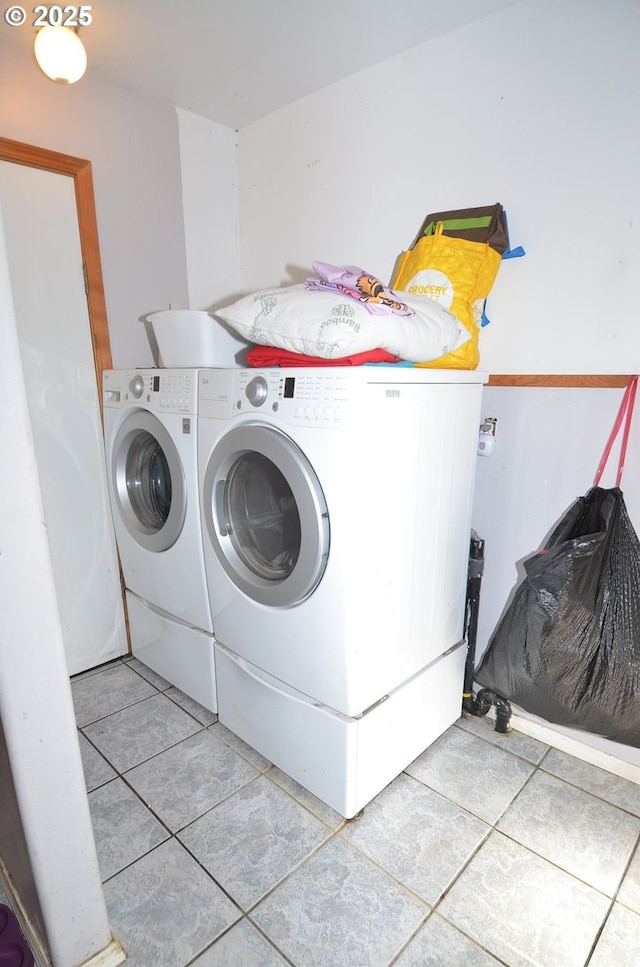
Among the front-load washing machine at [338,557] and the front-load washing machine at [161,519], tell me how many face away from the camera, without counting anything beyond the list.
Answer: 0

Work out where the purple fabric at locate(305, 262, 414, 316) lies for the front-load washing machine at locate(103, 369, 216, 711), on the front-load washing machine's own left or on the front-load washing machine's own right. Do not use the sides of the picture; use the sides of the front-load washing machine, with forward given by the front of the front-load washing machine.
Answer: on the front-load washing machine's own left

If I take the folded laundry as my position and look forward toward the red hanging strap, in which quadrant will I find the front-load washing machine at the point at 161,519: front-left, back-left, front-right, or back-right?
back-left

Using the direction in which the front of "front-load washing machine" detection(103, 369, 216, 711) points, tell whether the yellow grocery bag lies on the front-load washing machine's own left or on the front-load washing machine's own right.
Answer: on the front-load washing machine's own left

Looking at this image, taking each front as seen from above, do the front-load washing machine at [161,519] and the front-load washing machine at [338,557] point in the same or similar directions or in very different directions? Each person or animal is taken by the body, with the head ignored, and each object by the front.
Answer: same or similar directions

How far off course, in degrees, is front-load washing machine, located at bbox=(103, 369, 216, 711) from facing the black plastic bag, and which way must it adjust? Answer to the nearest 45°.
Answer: approximately 90° to its left

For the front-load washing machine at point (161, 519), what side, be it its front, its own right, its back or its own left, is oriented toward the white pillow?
left
